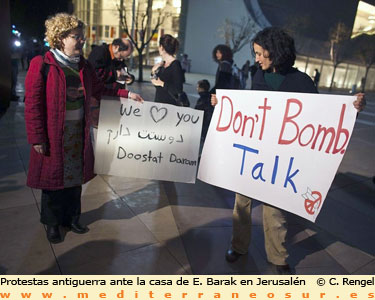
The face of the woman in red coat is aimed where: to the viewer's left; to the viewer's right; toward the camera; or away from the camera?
to the viewer's right

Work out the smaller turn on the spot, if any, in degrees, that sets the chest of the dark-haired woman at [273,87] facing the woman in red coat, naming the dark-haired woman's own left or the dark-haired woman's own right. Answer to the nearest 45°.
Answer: approximately 45° to the dark-haired woman's own right

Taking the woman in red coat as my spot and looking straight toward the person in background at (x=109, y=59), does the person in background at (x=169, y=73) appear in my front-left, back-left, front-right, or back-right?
front-right

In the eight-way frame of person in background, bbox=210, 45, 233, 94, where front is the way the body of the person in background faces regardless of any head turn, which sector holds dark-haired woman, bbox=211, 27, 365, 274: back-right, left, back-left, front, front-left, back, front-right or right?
front-left

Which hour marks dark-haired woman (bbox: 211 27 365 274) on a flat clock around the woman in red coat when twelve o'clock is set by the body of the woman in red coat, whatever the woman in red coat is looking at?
The dark-haired woman is roughly at 11 o'clock from the woman in red coat.

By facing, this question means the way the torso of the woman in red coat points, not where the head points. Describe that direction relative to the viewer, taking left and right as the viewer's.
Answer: facing the viewer and to the right of the viewer

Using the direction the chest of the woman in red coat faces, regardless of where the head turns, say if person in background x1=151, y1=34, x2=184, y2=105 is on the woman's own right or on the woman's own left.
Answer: on the woman's own left

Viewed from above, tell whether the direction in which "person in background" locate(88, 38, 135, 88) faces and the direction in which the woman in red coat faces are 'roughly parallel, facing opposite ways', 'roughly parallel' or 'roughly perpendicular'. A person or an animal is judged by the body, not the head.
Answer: roughly parallel

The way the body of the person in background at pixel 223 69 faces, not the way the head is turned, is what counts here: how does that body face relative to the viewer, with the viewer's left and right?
facing the viewer and to the left of the viewer

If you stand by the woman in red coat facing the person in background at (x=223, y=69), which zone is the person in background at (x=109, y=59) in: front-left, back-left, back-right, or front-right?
front-left
